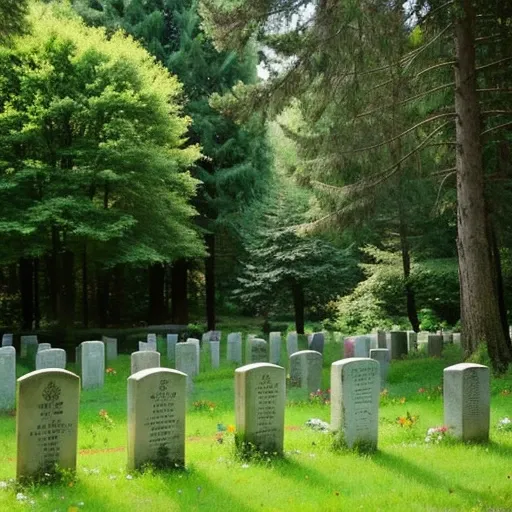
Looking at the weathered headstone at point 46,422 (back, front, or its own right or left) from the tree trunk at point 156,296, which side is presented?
back

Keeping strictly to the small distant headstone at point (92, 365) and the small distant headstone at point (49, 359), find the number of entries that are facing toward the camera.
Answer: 2

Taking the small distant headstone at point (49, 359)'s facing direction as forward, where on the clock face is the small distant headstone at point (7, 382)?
the small distant headstone at point (7, 382) is roughly at 1 o'clock from the small distant headstone at point (49, 359).

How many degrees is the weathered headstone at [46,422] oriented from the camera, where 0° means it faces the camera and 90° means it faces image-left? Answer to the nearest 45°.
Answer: approximately 0°
